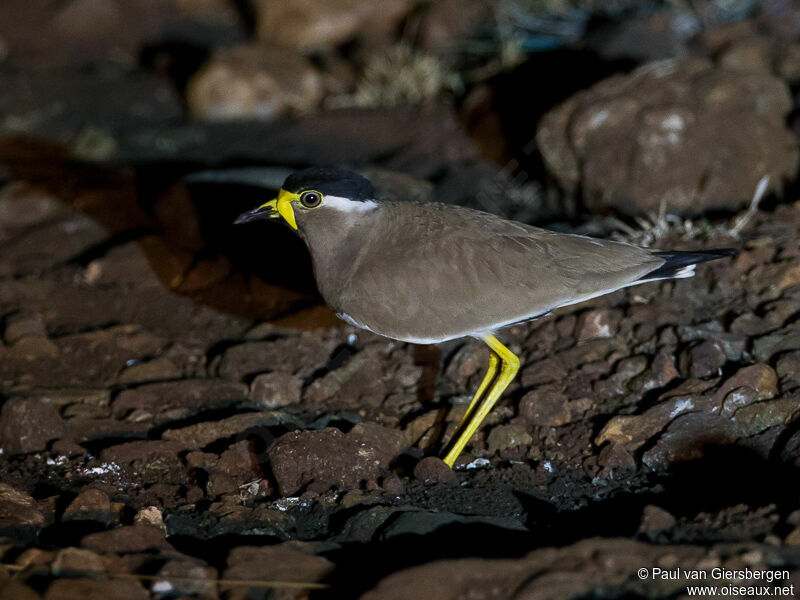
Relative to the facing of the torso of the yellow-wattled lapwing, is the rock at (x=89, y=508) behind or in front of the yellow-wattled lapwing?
in front

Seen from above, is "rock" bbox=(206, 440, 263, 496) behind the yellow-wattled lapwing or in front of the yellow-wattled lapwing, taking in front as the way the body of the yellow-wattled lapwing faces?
in front

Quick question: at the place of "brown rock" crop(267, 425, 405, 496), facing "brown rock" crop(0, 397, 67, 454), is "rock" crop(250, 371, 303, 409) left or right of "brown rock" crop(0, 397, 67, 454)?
right

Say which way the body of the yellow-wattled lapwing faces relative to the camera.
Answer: to the viewer's left

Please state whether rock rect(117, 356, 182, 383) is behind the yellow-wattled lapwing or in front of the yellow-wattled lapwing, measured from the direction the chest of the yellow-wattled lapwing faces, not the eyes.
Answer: in front

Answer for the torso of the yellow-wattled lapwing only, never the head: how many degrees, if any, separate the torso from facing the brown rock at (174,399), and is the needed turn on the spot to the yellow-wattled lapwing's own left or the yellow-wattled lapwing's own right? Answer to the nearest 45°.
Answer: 0° — it already faces it

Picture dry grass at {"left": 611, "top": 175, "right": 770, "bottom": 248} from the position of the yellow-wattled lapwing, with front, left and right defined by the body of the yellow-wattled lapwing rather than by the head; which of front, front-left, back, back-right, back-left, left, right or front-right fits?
back-right

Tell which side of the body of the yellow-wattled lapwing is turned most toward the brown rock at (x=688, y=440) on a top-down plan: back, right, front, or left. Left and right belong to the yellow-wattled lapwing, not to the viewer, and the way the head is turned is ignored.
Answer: back

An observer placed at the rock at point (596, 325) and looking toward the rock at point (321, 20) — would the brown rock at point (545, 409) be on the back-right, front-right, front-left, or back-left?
back-left
